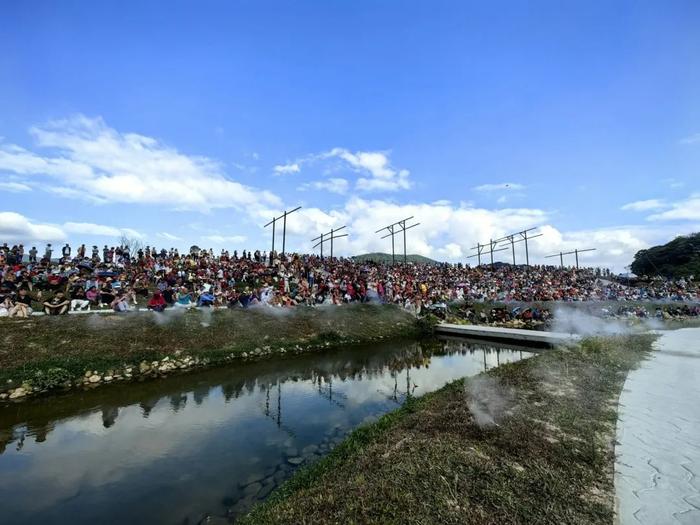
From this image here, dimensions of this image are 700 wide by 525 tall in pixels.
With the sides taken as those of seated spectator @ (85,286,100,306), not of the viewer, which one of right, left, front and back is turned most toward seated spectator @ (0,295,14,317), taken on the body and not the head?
right

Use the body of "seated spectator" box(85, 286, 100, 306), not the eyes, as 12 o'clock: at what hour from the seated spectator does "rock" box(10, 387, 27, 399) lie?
The rock is roughly at 12 o'clock from the seated spectator.

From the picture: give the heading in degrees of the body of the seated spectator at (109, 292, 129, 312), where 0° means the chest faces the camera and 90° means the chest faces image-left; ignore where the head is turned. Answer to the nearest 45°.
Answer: approximately 315°

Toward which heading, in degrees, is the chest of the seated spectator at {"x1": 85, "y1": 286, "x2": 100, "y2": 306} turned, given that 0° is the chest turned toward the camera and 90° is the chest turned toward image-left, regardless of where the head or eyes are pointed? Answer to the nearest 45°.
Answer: approximately 315°

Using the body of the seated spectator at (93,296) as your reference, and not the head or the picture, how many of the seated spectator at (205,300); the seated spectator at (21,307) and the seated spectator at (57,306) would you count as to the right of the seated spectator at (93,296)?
2

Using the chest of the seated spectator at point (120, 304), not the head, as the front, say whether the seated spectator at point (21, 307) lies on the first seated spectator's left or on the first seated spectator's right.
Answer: on the first seated spectator's right

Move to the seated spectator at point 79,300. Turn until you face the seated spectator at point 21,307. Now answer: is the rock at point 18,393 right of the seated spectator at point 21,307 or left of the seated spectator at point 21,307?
left

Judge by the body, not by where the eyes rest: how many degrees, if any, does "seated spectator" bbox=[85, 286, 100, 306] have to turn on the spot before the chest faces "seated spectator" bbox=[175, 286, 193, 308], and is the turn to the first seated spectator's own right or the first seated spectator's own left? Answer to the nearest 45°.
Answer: approximately 45° to the first seated spectator's own left
